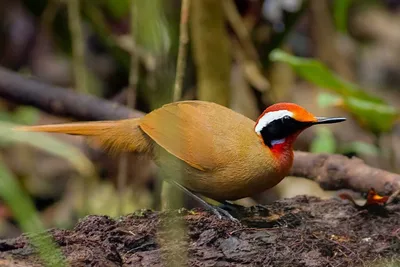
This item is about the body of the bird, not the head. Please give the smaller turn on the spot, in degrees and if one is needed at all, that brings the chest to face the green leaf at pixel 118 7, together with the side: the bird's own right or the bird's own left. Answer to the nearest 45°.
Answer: approximately 90° to the bird's own left

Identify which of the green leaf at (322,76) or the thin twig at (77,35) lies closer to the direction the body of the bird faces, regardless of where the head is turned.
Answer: the green leaf

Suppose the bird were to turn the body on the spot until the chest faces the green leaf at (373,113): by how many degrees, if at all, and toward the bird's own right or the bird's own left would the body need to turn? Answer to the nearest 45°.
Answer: approximately 45° to the bird's own left

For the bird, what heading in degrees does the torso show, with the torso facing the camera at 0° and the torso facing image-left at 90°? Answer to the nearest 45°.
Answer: approximately 270°

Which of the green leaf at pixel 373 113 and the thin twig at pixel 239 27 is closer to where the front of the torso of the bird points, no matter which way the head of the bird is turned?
the green leaf

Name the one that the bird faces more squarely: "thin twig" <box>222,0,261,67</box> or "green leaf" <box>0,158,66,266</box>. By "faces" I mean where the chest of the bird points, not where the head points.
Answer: the thin twig

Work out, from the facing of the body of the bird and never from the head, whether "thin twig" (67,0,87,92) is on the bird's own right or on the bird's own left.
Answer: on the bird's own left

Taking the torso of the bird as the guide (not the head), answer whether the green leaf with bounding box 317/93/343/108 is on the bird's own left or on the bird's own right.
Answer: on the bird's own left

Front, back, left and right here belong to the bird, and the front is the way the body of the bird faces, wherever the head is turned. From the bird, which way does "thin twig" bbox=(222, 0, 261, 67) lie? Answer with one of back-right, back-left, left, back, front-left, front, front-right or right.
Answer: left

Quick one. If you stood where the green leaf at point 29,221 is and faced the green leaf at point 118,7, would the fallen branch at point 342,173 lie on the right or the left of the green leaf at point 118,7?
right

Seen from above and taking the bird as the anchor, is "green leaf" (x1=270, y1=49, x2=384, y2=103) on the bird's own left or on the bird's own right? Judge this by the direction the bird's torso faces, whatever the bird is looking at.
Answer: on the bird's own left
